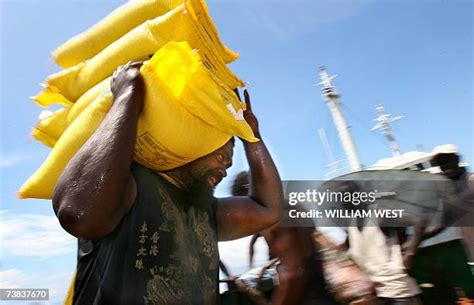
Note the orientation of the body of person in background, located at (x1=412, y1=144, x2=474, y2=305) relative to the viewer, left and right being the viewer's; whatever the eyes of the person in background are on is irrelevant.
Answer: facing the viewer and to the left of the viewer
